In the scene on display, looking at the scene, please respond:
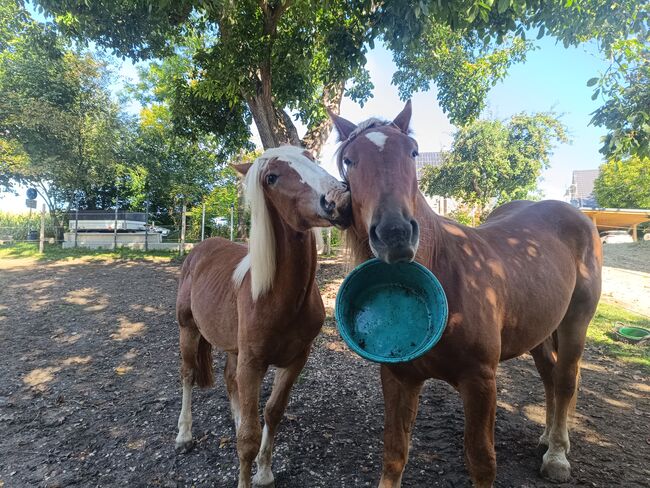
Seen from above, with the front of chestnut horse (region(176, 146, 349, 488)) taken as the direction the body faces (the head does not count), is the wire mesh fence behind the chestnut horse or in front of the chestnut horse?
behind

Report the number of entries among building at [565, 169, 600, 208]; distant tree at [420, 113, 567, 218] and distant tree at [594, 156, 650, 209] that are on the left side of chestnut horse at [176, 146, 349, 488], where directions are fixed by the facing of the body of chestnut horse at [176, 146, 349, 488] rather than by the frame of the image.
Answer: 3

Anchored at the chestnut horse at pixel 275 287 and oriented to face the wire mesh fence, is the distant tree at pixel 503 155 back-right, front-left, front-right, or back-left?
front-right

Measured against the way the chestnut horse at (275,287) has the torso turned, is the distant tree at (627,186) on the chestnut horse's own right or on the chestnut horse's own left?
on the chestnut horse's own left

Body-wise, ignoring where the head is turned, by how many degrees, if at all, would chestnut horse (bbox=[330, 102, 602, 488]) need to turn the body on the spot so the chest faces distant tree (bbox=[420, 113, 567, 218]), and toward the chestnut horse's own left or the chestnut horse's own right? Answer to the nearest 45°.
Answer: approximately 135° to the chestnut horse's own right

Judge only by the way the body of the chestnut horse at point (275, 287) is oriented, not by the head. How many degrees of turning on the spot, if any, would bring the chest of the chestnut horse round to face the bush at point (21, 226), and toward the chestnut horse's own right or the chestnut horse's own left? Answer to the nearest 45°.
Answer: approximately 180°

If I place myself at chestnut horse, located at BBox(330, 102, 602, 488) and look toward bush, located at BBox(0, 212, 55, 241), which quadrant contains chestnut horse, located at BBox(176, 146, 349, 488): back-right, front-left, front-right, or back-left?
front-left

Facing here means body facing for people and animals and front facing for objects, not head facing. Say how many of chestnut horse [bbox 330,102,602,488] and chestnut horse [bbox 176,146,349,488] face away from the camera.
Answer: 0

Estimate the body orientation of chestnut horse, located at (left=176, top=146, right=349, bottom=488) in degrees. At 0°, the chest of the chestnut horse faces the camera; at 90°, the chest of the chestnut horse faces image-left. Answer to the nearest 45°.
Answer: approximately 315°

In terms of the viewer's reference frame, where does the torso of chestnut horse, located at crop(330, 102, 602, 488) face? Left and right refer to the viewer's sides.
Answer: facing the viewer and to the left of the viewer
